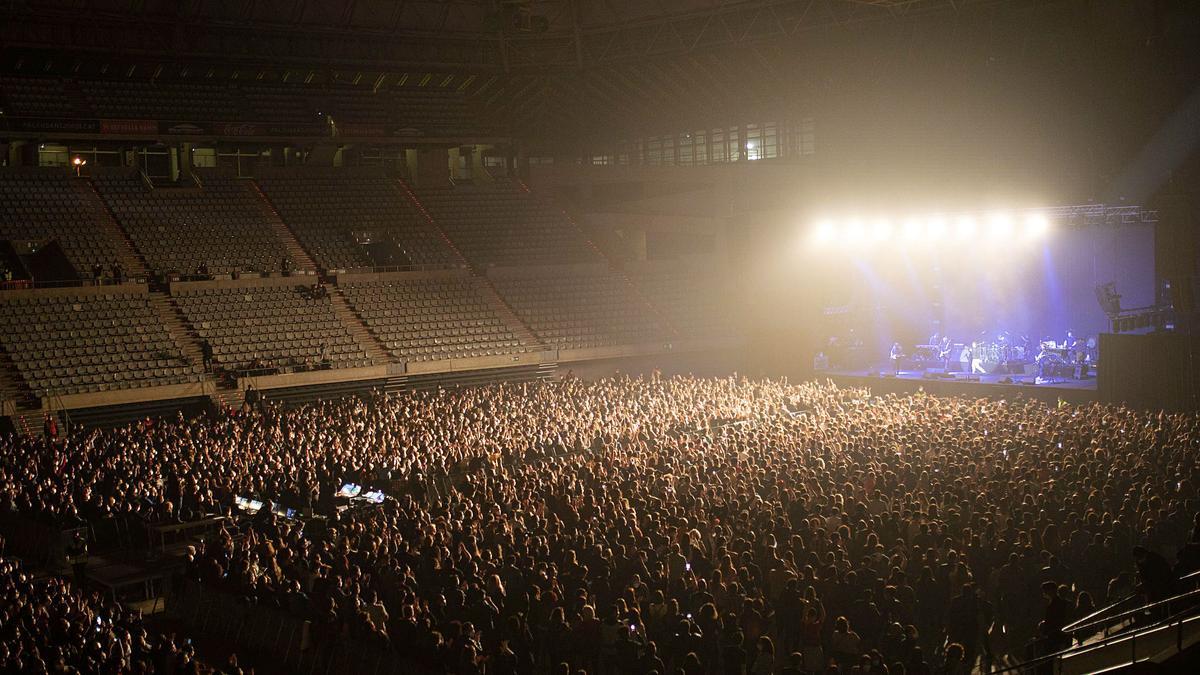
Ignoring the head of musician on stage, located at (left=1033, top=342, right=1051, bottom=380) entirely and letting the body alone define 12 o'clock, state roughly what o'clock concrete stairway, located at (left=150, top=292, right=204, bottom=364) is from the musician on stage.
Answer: The concrete stairway is roughly at 1 o'clock from the musician on stage.

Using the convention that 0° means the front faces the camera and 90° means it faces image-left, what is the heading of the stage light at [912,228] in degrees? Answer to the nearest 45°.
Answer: approximately 45°

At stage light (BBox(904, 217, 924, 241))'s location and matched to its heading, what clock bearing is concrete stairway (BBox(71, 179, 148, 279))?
The concrete stairway is roughly at 1 o'clock from the stage light.

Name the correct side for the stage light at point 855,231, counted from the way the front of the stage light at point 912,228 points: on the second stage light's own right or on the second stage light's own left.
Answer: on the second stage light's own right
